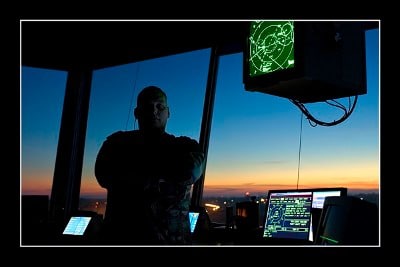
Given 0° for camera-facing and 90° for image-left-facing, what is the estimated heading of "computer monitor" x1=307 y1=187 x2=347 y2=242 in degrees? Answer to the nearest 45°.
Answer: approximately 0°
